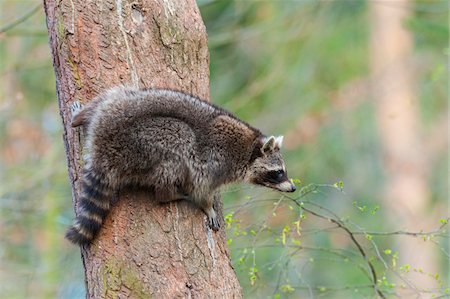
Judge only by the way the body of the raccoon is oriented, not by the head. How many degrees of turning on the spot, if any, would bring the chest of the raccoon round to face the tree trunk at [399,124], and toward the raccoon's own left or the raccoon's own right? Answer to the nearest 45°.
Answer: approximately 45° to the raccoon's own left

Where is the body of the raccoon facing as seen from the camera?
to the viewer's right
